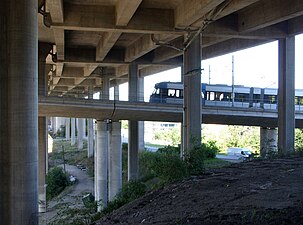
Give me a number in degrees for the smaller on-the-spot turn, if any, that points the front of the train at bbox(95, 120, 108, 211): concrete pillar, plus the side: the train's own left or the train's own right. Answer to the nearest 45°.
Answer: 0° — it already faces it

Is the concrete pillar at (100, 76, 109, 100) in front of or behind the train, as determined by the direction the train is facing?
in front

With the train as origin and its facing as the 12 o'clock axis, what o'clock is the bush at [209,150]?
The bush is roughly at 9 o'clock from the train.

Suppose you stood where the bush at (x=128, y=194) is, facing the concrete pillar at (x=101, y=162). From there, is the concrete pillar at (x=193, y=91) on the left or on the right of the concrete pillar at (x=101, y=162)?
right

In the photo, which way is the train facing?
to the viewer's left

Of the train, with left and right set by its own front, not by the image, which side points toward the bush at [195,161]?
left

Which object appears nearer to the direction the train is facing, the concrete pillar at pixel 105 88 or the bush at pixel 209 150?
the concrete pillar

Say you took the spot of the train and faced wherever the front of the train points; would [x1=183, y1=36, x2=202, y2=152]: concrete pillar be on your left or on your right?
on your left

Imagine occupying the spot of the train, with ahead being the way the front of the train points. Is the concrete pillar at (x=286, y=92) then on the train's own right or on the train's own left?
on the train's own left
